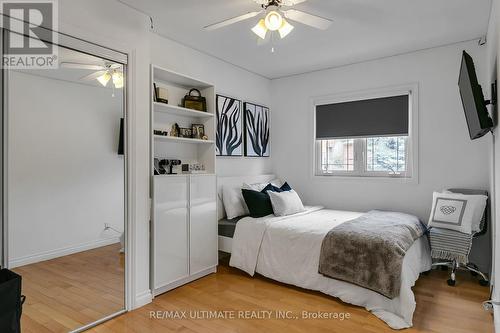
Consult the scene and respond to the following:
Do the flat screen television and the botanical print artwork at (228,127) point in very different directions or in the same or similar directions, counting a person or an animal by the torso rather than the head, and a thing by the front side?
very different directions

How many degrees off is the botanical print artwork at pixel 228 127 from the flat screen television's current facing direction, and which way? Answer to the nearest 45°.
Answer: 0° — it already faces it

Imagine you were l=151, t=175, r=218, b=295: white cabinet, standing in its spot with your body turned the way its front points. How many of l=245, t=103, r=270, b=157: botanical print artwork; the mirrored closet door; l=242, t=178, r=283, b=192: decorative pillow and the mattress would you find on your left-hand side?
3

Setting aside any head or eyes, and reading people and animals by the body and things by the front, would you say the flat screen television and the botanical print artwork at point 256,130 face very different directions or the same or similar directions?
very different directions

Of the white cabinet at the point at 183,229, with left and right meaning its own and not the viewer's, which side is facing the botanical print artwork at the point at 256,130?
left

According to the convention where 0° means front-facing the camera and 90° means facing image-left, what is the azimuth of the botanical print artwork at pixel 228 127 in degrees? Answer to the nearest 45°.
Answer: approximately 315°

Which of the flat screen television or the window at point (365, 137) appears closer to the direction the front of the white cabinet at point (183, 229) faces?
the flat screen television

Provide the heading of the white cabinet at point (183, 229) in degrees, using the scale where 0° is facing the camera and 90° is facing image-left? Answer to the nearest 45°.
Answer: approximately 315°
